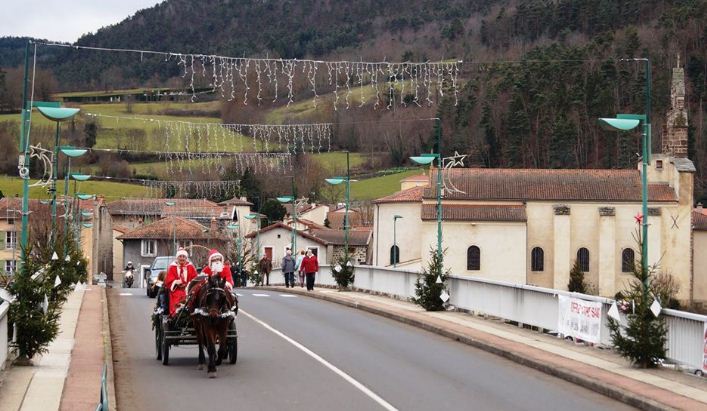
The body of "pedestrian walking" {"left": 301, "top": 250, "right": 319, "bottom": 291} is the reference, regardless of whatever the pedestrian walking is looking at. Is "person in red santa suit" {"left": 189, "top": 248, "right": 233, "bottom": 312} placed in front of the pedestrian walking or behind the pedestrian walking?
in front

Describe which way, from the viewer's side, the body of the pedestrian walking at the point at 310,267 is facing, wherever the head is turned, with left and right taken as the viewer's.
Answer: facing the viewer

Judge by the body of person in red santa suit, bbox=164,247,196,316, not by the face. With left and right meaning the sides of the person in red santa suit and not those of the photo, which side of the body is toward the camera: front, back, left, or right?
front

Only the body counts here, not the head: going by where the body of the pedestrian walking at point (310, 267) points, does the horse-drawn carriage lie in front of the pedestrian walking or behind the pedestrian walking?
in front

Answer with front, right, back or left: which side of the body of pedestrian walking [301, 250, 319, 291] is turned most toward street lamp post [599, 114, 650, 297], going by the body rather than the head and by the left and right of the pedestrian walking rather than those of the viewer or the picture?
front

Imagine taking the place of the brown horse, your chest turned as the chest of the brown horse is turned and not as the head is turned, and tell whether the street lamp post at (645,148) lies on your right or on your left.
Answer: on your left

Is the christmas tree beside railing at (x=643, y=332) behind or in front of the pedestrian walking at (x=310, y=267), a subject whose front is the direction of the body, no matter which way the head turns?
in front

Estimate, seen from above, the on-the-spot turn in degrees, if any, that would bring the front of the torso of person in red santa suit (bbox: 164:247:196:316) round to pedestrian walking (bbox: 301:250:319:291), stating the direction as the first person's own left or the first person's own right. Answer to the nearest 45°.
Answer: approximately 180°

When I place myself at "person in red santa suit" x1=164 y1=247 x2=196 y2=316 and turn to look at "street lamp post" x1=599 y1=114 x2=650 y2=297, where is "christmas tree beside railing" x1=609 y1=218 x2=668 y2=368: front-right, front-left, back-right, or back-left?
front-right

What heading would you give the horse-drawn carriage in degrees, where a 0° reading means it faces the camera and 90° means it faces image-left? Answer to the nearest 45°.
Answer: approximately 0°

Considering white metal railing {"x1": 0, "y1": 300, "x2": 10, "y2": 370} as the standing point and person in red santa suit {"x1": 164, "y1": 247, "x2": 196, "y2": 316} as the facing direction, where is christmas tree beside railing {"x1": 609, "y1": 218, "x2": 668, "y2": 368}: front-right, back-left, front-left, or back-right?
front-right
